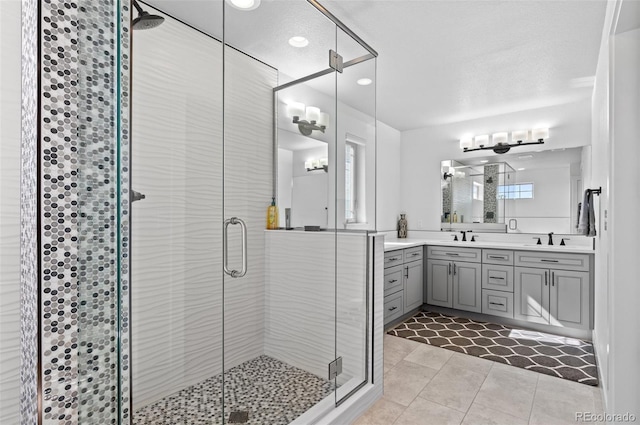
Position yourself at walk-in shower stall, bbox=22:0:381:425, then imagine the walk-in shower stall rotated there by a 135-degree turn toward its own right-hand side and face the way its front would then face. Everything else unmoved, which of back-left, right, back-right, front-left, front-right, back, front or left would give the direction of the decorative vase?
back-right

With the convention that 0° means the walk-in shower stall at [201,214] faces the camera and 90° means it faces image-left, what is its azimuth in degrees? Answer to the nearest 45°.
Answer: approximately 315°

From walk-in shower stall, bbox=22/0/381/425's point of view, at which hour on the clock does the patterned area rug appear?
The patterned area rug is roughly at 10 o'clock from the walk-in shower stall.

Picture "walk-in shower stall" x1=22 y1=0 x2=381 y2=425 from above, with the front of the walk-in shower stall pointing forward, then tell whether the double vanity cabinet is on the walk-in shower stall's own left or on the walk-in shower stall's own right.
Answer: on the walk-in shower stall's own left
